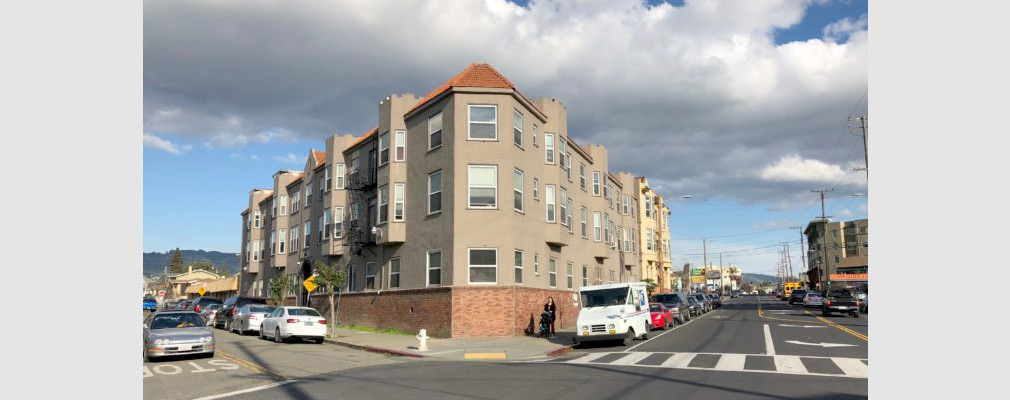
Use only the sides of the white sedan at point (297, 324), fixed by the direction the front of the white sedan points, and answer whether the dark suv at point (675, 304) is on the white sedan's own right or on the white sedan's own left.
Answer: on the white sedan's own right

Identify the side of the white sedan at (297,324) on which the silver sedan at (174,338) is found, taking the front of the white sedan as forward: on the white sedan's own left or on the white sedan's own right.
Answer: on the white sedan's own left

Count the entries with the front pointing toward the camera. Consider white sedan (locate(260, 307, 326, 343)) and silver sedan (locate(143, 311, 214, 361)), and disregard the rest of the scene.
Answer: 1

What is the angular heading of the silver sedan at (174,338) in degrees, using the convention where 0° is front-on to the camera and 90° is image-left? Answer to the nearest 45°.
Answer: approximately 0°

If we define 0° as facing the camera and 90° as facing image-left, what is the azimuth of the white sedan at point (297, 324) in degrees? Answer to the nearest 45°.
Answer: approximately 135°

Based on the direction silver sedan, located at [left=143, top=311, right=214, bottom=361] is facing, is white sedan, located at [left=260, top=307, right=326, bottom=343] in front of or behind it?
behind

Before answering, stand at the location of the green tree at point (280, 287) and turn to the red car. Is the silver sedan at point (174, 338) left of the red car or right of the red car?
right

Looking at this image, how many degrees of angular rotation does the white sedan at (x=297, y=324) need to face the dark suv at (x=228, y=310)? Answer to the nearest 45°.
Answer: approximately 45° to its right
